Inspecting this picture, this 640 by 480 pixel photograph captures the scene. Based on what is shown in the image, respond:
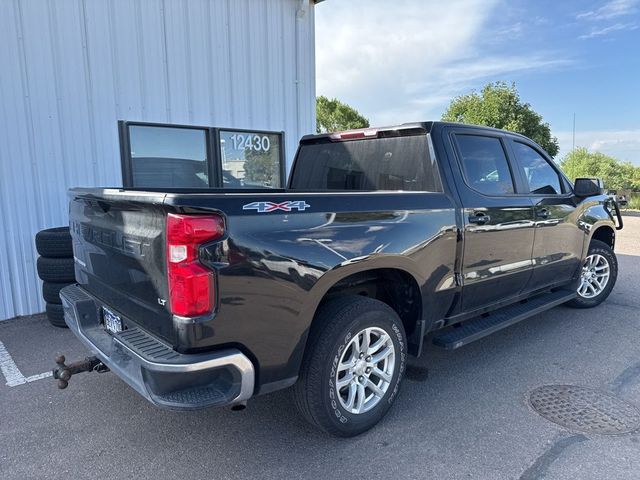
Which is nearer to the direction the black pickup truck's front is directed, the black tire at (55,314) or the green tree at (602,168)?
the green tree

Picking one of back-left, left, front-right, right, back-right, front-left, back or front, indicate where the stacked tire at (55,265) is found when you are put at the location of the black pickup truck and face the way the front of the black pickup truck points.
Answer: left

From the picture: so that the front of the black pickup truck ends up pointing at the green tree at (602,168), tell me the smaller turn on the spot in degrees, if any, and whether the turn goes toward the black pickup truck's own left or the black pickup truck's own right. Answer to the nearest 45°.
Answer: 0° — it already faces it

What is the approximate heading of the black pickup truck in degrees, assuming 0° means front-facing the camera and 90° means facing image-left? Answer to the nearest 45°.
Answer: approximately 225°

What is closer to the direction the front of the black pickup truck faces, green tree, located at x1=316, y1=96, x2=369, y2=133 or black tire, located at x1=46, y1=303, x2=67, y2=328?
the green tree

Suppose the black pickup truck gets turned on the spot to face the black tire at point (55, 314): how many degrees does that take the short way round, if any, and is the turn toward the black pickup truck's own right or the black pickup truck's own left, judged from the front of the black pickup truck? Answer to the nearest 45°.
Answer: approximately 90° to the black pickup truck's own left

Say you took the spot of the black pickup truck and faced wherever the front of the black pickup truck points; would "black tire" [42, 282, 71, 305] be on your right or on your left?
on your left

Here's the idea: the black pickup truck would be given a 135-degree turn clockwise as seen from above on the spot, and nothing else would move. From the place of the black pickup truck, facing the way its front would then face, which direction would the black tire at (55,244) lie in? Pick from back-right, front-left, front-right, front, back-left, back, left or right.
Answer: back-right

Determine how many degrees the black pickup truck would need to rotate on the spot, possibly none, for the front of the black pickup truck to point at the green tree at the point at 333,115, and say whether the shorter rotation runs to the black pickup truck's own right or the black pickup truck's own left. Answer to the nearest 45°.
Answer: approximately 45° to the black pickup truck's own left
